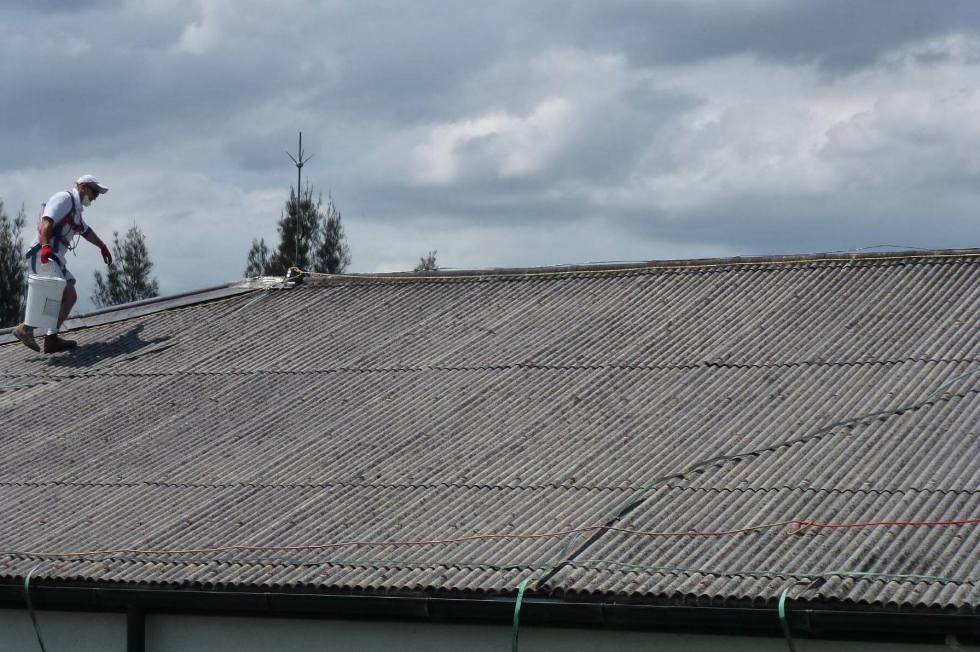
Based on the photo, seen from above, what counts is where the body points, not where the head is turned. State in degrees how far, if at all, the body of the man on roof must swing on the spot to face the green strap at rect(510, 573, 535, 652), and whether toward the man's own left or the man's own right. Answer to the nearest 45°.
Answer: approximately 90° to the man's own right

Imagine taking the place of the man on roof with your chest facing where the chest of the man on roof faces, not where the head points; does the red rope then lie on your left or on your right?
on your right

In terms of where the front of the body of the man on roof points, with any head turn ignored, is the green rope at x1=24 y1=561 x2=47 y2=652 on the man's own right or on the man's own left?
on the man's own right

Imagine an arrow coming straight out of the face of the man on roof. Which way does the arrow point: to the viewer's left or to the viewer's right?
to the viewer's right

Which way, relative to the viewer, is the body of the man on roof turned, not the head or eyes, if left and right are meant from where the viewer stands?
facing to the right of the viewer

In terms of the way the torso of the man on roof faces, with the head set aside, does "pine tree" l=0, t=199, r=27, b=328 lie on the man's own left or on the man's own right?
on the man's own left

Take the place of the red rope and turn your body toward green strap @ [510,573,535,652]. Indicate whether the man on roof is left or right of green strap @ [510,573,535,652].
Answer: right
